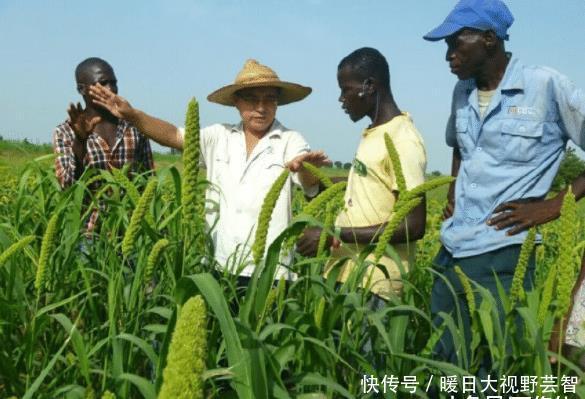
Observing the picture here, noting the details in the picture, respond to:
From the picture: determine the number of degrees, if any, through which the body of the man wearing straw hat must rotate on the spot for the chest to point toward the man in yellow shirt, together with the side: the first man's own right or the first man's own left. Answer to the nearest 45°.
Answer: approximately 45° to the first man's own left

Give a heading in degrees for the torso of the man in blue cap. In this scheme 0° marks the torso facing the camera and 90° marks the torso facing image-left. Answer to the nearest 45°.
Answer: approximately 45°

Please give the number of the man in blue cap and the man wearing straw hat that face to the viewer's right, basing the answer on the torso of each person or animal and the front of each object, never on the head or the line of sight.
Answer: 0

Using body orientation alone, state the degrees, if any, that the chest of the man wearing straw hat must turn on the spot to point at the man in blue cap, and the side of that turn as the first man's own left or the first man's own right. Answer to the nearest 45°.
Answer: approximately 45° to the first man's own left

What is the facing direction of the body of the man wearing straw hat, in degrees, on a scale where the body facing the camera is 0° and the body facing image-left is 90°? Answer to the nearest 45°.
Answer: approximately 0°

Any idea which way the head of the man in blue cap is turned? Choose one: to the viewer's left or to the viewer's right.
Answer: to the viewer's left

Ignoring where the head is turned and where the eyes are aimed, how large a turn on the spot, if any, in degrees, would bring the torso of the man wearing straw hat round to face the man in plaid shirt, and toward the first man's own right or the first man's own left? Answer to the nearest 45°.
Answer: approximately 135° to the first man's own right

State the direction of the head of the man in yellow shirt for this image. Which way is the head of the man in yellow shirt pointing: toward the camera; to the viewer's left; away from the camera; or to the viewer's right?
to the viewer's left
